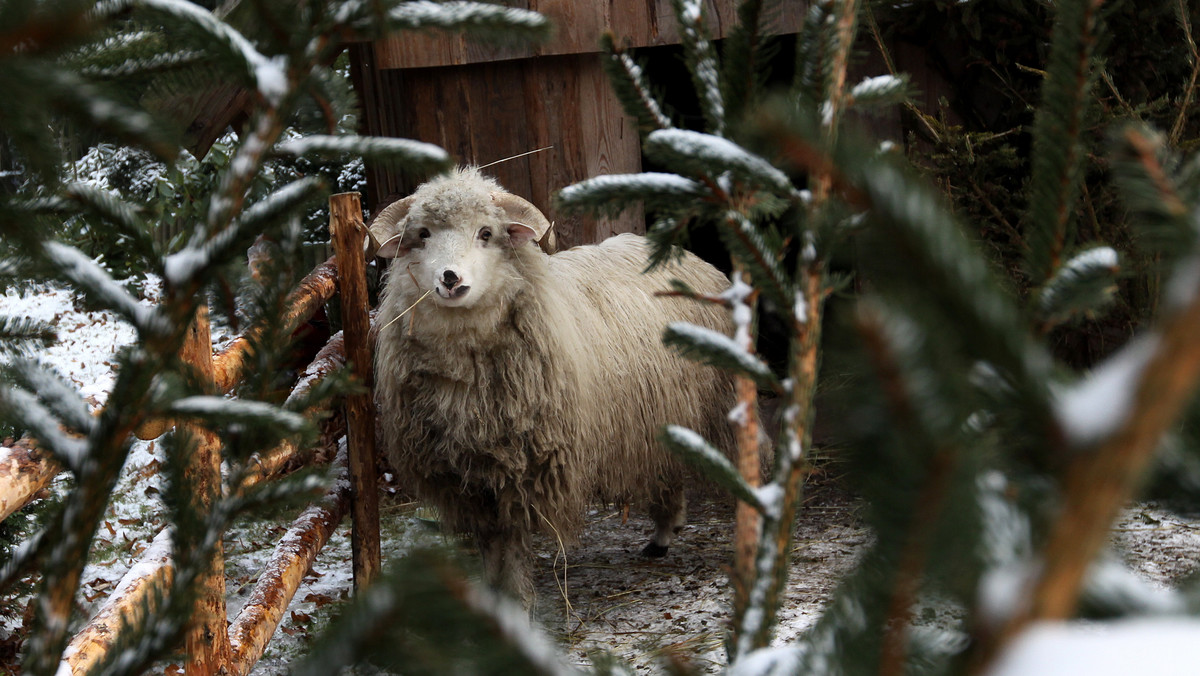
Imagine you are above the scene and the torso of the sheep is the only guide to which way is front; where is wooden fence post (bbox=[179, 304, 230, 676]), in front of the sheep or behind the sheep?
in front

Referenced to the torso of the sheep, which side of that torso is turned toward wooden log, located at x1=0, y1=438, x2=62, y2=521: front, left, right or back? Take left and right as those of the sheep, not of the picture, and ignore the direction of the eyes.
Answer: front

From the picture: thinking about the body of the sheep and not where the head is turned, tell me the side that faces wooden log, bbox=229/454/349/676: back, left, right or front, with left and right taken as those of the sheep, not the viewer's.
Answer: front

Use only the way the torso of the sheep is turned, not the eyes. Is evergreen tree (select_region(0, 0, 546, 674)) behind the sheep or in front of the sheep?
in front

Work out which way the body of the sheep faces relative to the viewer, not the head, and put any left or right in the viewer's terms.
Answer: facing the viewer and to the left of the viewer

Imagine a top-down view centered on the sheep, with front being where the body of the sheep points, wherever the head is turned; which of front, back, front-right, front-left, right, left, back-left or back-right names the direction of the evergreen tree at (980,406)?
front-left

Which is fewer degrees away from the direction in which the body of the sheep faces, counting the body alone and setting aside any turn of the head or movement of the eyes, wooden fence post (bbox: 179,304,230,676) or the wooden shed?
the wooden fence post

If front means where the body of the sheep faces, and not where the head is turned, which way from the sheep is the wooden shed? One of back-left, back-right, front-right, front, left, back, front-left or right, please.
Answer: back-right
